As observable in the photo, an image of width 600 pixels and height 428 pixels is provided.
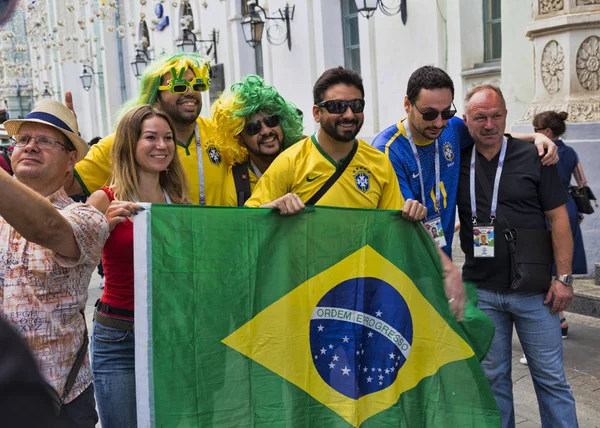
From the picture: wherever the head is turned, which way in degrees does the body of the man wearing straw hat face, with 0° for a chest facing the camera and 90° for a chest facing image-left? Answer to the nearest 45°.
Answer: approximately 45°

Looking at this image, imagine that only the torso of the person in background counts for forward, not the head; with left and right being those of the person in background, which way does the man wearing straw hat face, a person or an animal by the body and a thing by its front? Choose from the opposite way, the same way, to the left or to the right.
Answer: to the left

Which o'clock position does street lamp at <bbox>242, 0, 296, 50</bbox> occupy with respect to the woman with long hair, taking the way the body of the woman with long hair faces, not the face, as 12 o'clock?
The street lamp is roughly at 8 o'clock from the woman with long hair.

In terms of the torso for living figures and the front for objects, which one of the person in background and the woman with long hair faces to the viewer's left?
the person in background

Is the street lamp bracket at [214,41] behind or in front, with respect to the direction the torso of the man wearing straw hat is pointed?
behind

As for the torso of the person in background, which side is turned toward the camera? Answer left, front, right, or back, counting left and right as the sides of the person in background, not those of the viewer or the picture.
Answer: left

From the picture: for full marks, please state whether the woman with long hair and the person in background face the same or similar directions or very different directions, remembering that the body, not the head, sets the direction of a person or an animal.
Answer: very different directions

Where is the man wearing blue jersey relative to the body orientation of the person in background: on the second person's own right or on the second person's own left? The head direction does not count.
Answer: on the second person's own left

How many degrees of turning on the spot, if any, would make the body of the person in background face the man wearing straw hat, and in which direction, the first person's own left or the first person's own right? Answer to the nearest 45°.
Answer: approximately 90° to the first person's own left

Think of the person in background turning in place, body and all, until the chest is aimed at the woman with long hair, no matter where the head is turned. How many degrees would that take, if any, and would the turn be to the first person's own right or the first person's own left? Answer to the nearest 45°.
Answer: approximately 135° to the first person's own left
